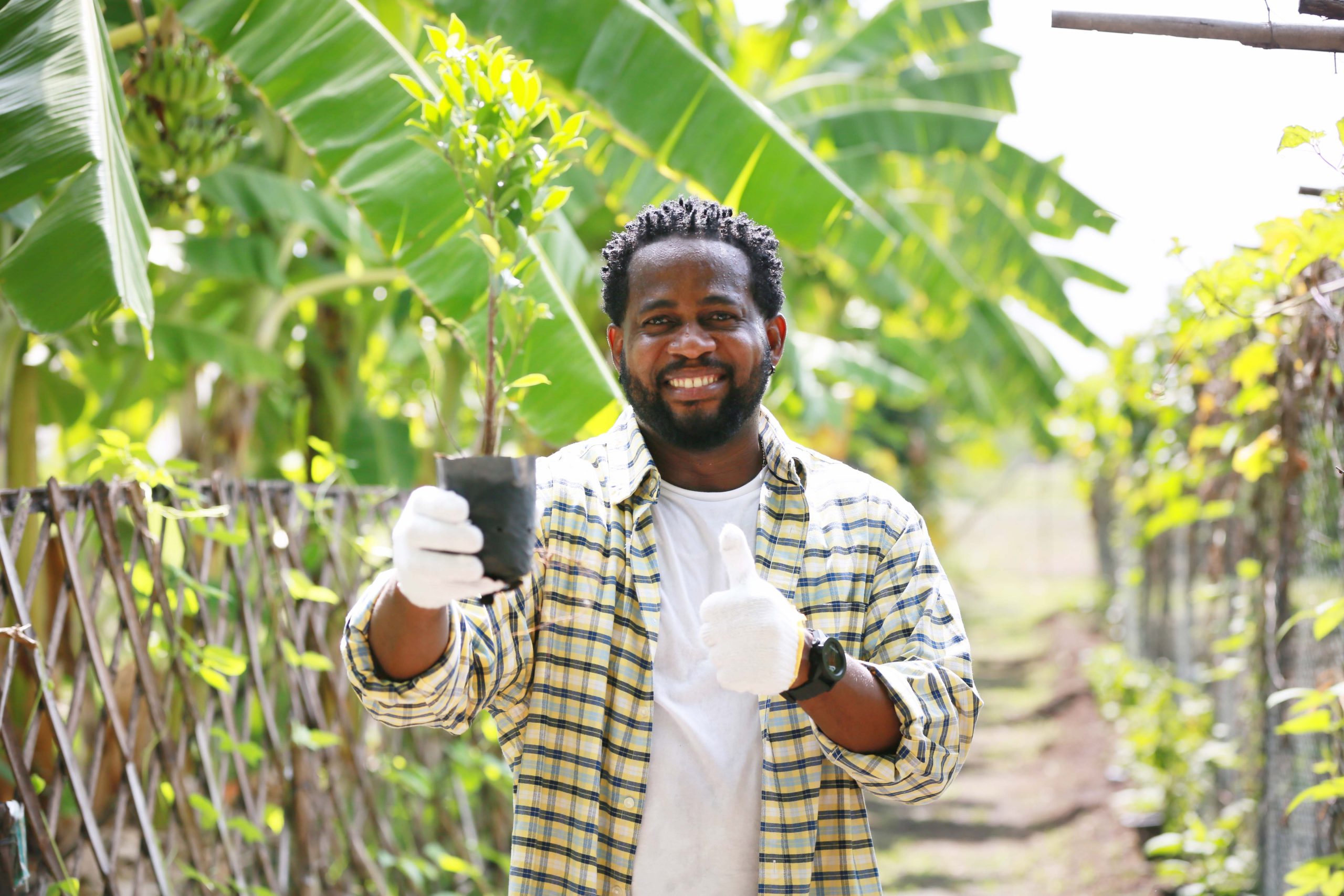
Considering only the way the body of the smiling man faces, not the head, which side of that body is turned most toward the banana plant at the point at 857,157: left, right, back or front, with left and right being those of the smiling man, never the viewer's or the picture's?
back

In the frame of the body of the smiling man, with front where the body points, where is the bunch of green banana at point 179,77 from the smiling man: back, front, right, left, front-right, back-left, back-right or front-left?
back-right

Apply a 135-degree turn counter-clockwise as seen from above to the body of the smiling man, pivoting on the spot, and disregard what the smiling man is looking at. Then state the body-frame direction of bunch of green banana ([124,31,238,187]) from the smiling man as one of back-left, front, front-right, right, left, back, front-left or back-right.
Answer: left

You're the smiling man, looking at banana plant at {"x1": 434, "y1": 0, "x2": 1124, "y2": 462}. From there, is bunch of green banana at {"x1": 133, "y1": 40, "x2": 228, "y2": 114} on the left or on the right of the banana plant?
left

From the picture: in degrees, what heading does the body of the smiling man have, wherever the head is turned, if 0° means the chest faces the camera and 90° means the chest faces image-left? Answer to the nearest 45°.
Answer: approximately 0°

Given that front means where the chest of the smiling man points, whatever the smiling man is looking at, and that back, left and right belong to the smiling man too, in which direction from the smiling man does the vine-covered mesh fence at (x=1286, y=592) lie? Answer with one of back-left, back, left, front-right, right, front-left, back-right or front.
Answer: back-left
